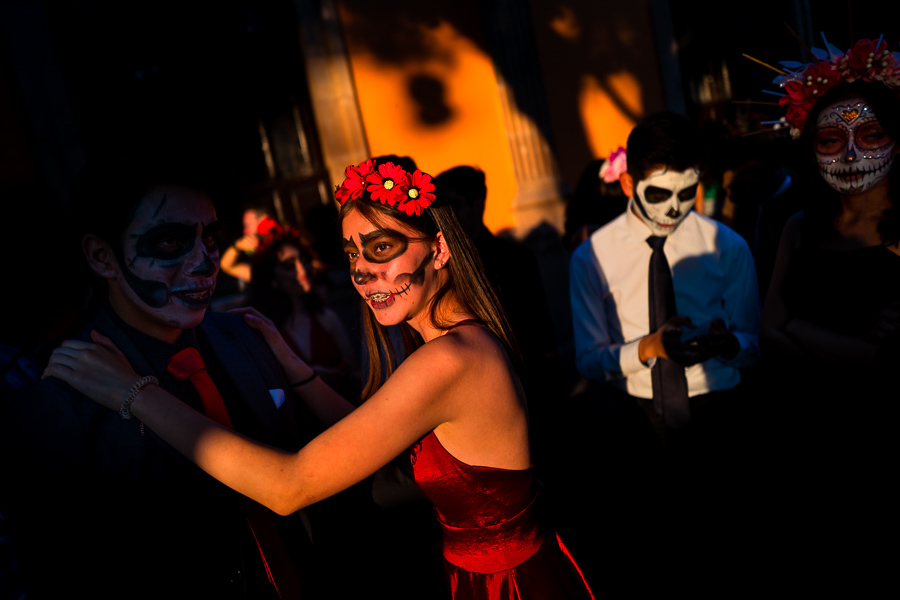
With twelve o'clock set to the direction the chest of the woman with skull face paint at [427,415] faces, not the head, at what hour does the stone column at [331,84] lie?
The stone column is roughly at 3 o'clock from the woman with skull face paint.

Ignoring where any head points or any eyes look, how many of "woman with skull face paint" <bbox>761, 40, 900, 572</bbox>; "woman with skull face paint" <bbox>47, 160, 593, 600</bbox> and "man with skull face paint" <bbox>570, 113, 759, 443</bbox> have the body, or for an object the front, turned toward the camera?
2

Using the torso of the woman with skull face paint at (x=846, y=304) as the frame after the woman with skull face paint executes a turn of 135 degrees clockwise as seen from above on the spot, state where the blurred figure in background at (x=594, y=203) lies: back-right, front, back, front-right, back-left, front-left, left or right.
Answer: front

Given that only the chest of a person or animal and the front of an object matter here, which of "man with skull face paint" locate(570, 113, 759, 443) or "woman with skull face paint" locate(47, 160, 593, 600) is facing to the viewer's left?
the woman with skull face paint

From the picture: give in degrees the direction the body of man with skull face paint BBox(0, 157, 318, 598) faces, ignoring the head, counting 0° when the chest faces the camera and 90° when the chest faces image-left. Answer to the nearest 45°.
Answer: approximately 315°

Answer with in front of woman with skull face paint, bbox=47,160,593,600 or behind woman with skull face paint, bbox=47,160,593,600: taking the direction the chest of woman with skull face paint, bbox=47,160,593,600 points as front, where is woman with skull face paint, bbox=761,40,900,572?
behind

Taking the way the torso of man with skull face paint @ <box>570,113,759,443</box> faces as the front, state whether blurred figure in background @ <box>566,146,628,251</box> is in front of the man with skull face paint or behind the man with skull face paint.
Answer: behind

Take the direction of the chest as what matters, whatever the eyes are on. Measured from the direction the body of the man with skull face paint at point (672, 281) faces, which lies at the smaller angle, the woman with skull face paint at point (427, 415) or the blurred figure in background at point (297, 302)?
the woman with skull face paint

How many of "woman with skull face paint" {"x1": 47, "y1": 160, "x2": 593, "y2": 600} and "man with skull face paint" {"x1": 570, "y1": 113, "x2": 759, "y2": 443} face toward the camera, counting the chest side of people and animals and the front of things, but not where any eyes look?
1

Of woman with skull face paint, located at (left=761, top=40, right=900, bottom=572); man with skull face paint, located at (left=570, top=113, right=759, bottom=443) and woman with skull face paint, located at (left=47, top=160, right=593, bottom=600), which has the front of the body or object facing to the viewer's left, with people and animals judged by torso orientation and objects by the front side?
woman with skull face paint, located at (left=47, top=160, right=593, bottom=600)

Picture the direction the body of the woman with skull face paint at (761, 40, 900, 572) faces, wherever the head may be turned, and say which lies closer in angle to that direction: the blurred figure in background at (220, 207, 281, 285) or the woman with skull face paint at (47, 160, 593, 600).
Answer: the woman with skull face paint

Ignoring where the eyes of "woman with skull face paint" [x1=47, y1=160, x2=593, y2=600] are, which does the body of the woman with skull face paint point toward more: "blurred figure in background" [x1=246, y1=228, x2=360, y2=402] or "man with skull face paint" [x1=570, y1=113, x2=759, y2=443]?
the blurred figure in background

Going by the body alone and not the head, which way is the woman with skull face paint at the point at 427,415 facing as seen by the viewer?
to the viewer's left

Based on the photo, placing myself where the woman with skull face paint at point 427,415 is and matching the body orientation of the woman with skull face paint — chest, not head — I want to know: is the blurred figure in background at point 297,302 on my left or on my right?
on my right
